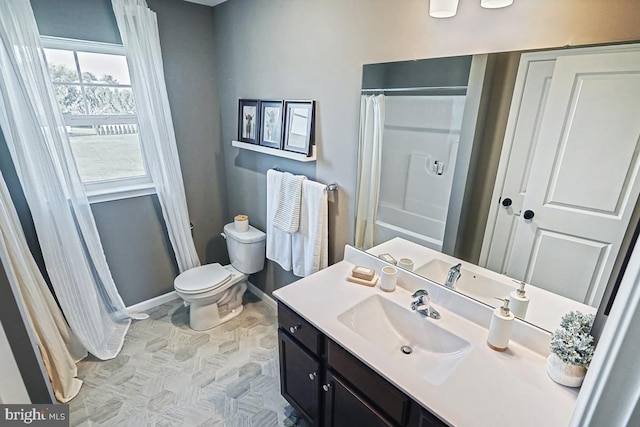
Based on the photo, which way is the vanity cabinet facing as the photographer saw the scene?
facing the viewer and to the left of the viewer

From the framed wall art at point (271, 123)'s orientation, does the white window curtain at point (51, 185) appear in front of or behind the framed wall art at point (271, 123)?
in front

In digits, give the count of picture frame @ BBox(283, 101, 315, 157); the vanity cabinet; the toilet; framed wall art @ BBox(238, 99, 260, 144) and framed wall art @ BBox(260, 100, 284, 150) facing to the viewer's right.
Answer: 0

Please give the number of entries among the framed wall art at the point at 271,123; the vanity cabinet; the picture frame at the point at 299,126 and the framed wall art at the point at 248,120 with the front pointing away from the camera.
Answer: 0

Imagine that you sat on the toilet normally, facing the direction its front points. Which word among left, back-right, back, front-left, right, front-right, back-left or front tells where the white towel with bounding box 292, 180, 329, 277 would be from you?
left

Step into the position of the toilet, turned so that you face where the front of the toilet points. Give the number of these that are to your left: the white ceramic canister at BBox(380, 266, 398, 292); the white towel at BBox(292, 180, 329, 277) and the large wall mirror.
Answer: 3

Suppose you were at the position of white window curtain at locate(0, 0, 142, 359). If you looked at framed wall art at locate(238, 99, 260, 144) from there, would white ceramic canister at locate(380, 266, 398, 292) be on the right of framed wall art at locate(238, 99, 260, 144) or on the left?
right

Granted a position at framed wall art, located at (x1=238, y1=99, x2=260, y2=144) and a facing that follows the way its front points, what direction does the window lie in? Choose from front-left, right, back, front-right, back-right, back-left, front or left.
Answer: front-right

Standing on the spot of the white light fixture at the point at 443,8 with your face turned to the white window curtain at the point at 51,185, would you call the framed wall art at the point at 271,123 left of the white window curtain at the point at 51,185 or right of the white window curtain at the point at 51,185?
right

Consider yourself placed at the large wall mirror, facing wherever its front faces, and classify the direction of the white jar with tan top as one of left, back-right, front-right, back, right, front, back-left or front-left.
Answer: front-right

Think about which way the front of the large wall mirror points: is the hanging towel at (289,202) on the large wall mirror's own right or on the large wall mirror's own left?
on the large wall mirror's own right

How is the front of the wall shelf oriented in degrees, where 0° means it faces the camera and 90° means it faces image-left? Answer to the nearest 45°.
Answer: approximately 45°

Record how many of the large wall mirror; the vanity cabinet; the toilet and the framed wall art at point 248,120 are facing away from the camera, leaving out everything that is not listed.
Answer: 0

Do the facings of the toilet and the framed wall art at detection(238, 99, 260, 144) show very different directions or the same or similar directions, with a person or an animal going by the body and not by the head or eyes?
same or similar directions
